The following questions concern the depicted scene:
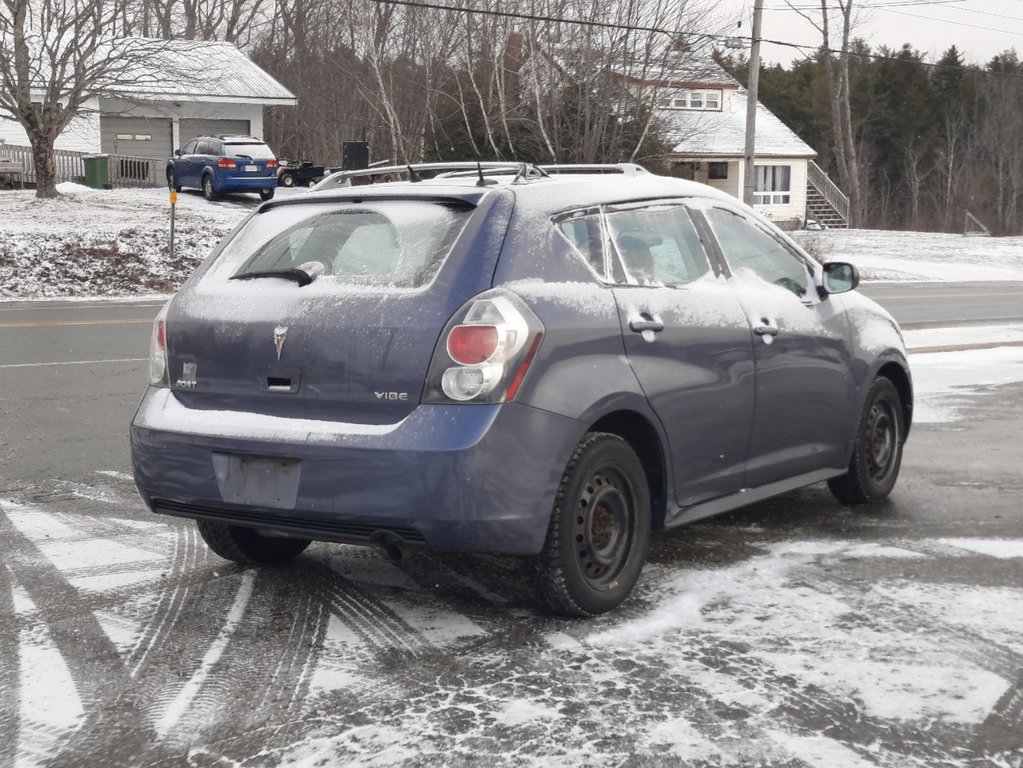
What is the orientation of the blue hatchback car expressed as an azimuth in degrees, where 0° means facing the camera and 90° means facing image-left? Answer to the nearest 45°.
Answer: approximately 225°

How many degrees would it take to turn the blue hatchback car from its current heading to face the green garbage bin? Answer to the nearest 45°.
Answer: approximately 45° to its left

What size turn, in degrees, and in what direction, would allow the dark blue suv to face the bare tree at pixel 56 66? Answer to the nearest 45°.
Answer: approximately 90° to its left

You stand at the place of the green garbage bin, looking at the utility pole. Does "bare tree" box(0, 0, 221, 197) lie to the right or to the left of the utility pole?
right

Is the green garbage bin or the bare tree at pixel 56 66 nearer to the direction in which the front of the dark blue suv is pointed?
the green garbage bin

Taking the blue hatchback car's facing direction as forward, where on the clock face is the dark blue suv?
The dark blue suv is roughly at 10 o'clock from the blue hatchback car.

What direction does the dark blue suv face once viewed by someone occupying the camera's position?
facing away from the viewer and to the left of the viewer

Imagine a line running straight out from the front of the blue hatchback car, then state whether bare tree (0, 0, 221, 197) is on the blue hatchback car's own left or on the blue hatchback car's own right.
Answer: on the blue hatchback car's own left

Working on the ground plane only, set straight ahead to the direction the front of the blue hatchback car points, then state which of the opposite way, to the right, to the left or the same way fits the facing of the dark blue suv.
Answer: to the left
